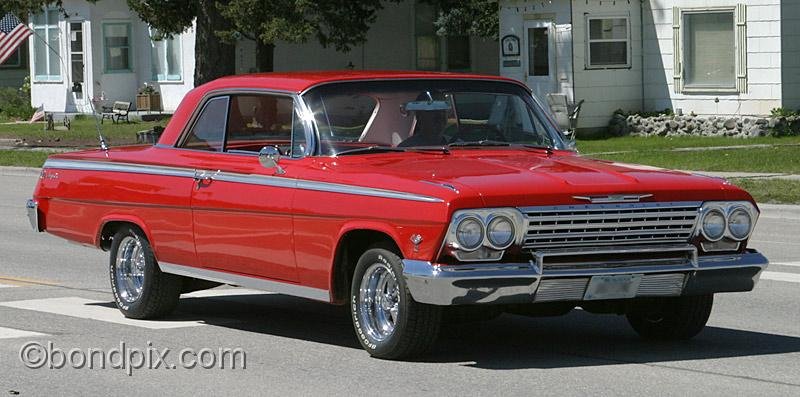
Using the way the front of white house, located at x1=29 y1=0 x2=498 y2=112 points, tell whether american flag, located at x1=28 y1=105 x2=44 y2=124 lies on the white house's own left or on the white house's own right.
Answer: on the white house's own right

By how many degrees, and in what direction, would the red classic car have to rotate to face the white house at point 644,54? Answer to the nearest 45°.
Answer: approximately 135° to its left

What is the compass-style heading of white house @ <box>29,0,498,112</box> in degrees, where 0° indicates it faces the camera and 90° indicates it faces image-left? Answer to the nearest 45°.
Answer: approximately 0°

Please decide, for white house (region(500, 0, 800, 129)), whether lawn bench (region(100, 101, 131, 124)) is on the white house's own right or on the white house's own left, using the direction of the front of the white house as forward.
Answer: on the white house's own right

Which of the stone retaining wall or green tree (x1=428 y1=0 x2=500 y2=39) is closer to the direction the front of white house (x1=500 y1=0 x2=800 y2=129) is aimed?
the stone retaining wall

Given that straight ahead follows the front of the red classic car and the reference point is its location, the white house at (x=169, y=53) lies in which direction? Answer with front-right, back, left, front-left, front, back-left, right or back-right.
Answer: back-left

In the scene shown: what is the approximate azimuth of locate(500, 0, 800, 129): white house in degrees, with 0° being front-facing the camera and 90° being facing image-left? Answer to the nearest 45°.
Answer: approximately 0°

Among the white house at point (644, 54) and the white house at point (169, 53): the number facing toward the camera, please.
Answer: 2

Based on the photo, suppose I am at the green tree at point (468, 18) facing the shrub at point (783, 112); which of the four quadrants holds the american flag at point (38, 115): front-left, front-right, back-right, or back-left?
back-right

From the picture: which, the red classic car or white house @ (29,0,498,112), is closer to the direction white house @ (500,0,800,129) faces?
the red classic car
